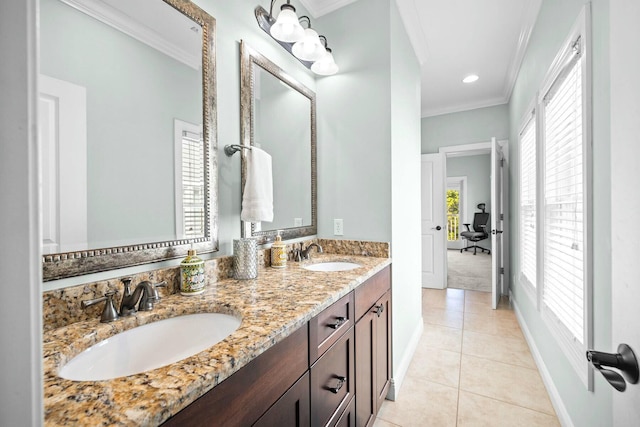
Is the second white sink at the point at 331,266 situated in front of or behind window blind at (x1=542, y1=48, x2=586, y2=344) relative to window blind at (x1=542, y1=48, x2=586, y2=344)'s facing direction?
in front

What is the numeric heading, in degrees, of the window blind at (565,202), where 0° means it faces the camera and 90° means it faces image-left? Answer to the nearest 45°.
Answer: approximately 90°

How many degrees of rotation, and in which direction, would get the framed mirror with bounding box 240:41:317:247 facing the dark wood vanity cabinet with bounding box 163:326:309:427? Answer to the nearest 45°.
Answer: approximately 45° to its right

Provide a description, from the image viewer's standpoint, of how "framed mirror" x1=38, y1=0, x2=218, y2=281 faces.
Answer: facing the viewer and to the right of the viewer

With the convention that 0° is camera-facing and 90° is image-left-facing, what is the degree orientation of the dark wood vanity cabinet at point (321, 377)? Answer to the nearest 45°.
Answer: approximately 315°

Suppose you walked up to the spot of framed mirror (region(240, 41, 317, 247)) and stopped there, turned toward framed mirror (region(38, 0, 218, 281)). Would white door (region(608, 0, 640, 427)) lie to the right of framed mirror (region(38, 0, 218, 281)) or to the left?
left

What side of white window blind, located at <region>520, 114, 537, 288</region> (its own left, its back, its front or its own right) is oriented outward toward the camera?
left

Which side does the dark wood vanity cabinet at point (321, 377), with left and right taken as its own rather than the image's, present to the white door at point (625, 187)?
front

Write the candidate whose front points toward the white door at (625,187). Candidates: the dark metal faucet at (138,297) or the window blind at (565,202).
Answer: the dark metal faucet

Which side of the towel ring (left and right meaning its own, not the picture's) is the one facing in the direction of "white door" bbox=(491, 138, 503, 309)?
left

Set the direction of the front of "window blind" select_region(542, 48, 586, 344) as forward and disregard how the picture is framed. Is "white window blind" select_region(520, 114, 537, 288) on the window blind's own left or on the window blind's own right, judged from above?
on the window blind's own right

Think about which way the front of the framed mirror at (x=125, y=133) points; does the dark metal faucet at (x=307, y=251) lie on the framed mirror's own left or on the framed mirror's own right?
on the framed mirror's own left

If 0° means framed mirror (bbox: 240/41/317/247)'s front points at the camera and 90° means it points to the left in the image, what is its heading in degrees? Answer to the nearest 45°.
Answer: approximately 315°

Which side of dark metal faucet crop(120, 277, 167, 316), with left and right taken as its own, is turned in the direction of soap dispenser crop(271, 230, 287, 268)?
left

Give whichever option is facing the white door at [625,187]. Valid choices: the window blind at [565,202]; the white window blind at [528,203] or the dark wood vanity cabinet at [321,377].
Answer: the dark wood vanity cabinet
